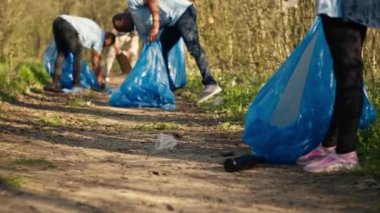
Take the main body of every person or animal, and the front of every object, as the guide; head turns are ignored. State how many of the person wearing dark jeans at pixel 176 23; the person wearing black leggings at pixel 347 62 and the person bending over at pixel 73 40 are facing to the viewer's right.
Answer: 1

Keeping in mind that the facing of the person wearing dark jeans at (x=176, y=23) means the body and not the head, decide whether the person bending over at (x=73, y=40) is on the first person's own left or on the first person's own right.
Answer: on the first person's own right

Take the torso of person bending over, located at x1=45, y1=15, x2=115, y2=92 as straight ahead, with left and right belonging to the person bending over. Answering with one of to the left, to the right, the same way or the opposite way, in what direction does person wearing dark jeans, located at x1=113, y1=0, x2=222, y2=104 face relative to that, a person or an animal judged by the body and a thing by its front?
the opposite way

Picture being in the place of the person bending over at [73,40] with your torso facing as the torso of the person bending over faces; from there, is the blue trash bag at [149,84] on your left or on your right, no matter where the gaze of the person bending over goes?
on your right

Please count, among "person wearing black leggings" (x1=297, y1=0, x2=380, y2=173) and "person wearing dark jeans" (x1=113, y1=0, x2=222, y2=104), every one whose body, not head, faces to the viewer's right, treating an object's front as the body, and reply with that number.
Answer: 0

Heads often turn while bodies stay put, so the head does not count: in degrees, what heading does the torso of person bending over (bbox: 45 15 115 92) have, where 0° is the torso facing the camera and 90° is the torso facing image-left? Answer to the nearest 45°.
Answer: approximately 270°

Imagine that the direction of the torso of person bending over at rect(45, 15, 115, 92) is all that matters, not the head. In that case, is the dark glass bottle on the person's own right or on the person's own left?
on the person's own right

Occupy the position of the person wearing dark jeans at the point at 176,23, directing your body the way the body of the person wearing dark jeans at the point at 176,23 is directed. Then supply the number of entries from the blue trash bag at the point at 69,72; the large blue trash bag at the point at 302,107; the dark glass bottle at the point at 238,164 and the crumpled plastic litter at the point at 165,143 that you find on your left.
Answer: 3

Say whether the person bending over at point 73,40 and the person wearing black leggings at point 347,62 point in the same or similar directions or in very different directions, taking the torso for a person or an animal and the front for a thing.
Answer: very different directions

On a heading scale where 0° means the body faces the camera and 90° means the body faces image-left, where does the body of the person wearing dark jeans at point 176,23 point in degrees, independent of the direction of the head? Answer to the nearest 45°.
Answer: approximately 90°

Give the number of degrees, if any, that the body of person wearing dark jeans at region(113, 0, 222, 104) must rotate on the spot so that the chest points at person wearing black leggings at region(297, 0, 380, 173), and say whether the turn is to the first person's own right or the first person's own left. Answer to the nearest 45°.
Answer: approximately 90° to the first person's own left

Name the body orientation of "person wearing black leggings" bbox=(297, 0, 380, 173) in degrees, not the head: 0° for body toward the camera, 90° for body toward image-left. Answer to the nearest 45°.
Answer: approximately 90°
